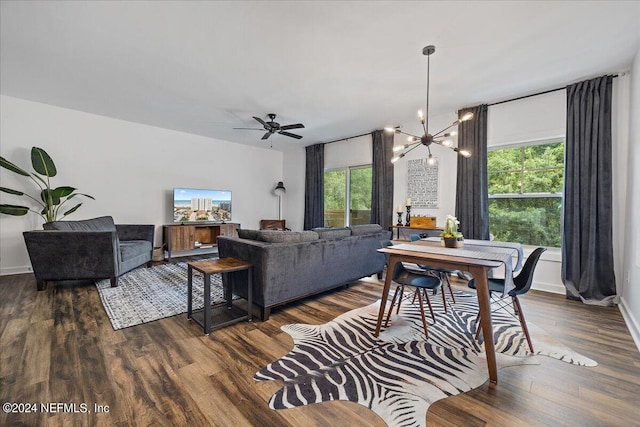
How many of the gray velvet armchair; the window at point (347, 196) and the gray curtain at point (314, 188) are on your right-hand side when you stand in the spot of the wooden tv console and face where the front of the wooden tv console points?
1

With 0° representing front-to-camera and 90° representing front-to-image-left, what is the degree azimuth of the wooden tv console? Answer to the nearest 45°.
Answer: approximately 315°

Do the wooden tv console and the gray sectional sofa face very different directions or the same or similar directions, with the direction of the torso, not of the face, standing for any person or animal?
very different directions

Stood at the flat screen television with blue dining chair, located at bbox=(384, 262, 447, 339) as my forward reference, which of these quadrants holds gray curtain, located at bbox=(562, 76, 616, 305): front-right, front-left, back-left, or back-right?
front-left

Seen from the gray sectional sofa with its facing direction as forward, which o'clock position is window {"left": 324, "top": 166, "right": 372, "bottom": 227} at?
The window is roughly at 2 o'clock from the gray sectional sofa.

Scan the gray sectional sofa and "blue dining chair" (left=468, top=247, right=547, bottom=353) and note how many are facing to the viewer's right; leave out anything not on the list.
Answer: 0

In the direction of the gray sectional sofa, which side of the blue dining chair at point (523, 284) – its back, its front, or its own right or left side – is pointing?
front

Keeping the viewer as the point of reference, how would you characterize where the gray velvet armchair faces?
facing to the right of the viewer

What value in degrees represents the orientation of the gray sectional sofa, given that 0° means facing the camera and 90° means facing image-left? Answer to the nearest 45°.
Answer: approximately 135°

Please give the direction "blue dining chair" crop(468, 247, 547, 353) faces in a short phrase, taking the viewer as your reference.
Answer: facing to the left of the viewer

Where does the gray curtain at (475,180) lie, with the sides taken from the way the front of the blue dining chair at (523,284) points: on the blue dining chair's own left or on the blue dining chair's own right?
on the blue dining chair's own right

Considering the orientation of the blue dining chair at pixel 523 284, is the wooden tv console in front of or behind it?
in front

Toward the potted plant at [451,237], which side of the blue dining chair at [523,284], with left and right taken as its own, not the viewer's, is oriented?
front

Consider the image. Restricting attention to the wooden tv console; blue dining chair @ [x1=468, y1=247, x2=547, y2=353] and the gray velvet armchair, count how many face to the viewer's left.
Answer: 1

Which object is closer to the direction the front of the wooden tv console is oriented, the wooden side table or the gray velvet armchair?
the wooden side table

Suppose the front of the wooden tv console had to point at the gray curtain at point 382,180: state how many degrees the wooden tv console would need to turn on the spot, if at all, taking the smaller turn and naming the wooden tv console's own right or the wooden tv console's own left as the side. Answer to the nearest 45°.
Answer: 0° — it already faces it
